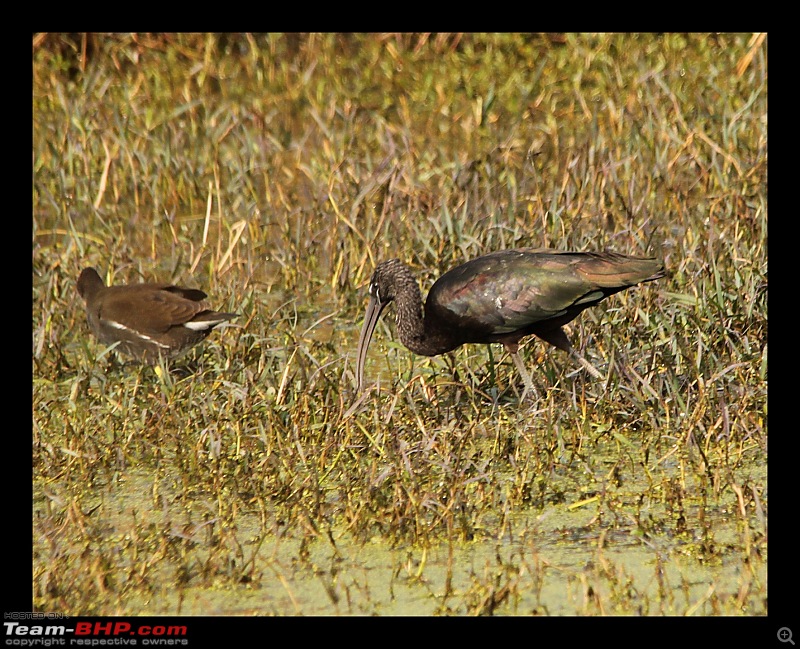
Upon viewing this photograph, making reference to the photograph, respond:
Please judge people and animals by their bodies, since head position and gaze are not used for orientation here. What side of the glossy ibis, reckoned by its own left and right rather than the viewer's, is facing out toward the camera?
left
